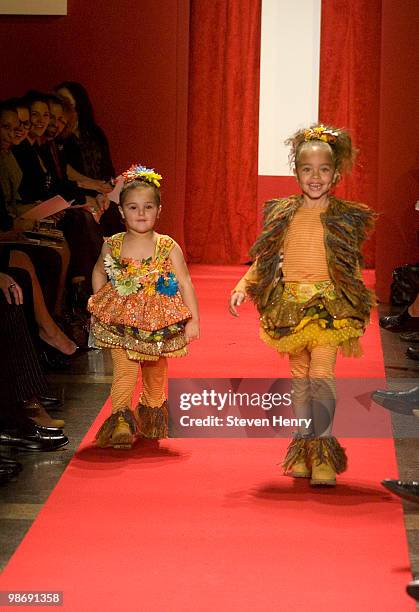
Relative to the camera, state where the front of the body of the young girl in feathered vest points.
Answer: toward the camera

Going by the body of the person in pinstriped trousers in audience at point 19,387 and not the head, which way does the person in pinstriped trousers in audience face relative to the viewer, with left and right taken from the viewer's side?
facing to the right of the viewer

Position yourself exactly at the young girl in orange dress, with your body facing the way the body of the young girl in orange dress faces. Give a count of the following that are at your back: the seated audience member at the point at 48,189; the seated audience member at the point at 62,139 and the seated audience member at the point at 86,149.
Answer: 3

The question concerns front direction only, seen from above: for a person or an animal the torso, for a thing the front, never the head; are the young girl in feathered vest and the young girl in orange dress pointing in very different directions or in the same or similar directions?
same or similar directions

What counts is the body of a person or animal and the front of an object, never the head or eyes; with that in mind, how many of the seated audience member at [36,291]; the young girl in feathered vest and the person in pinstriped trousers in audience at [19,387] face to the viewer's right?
2

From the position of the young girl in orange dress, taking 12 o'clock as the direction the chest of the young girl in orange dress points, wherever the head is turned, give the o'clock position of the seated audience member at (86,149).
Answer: The seated audience member is roughly at 6 o'clock from the young girl in orange dress.

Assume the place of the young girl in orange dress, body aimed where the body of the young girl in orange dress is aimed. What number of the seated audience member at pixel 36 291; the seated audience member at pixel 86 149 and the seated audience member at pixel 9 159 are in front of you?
0

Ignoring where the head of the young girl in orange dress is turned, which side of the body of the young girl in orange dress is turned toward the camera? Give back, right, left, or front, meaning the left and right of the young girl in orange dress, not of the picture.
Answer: front

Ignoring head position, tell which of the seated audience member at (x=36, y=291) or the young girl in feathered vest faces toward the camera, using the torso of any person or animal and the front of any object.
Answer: the young girl in feathered vest

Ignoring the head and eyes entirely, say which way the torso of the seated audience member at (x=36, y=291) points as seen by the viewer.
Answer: to the viewer's right

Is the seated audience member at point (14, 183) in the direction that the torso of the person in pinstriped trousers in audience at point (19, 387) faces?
no

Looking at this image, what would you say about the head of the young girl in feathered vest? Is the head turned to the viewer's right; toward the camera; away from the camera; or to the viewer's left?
toward the camera

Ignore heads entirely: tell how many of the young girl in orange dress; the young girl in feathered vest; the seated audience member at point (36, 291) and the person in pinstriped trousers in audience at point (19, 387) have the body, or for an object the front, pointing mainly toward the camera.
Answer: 2

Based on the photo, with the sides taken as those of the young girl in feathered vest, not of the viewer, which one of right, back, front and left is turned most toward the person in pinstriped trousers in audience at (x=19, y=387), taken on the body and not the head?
right

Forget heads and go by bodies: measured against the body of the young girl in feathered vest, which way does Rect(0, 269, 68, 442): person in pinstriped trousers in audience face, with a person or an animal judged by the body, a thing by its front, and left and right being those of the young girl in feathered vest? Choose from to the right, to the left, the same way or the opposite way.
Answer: to the left

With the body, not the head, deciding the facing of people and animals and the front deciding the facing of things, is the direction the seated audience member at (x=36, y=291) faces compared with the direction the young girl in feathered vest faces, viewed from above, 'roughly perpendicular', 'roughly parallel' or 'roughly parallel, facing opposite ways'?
roughly perpendicular

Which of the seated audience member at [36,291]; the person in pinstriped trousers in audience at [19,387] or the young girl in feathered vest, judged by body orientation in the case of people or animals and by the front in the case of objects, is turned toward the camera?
the young girl in feathered vest

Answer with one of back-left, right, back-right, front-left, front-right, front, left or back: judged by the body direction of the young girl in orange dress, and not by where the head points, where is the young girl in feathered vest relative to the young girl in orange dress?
front-left
